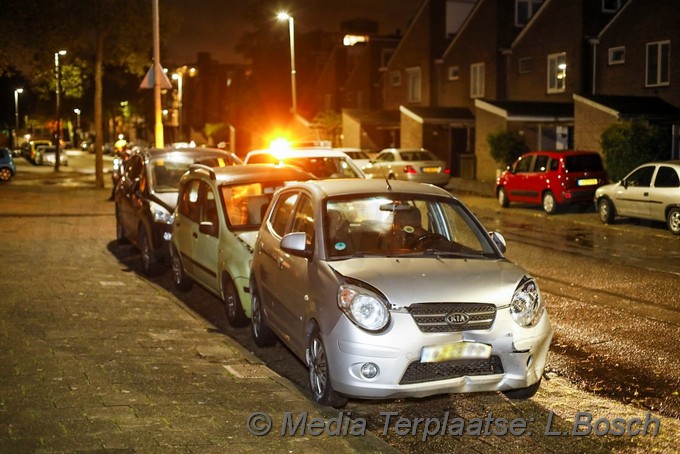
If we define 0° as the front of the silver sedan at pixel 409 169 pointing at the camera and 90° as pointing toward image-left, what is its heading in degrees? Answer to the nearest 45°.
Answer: approximately 135°

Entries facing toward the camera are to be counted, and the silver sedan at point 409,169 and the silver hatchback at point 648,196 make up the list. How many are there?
0

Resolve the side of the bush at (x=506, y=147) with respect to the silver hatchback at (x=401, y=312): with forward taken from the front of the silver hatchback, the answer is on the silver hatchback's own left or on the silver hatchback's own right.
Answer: on the silver hatchback's own left

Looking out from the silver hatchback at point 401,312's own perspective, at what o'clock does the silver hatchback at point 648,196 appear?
the silver hatchback at point 648,196 is roughly at 8 o'clock from the silver hatchback at point 401,312.

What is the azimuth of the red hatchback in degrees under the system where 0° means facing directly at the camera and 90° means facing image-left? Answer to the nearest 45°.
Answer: approximately 135°

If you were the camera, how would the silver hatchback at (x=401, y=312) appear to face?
facing the viewer and to the right of the viewer

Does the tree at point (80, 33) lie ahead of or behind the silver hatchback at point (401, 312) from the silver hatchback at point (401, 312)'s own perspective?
behind

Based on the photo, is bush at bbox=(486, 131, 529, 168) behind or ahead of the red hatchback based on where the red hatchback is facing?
ahead

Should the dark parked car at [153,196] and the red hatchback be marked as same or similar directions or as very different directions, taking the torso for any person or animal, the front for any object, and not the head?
very different directions

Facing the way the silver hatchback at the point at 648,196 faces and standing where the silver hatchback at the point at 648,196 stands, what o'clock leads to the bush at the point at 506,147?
The bush is roughly at 1 o'clock from the silver hatchback.

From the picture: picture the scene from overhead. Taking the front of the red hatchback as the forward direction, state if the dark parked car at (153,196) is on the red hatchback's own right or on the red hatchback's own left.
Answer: on the red hatchback's own left

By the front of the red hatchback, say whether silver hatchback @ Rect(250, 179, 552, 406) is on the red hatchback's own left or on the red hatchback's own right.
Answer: on the red hatchback's own left
